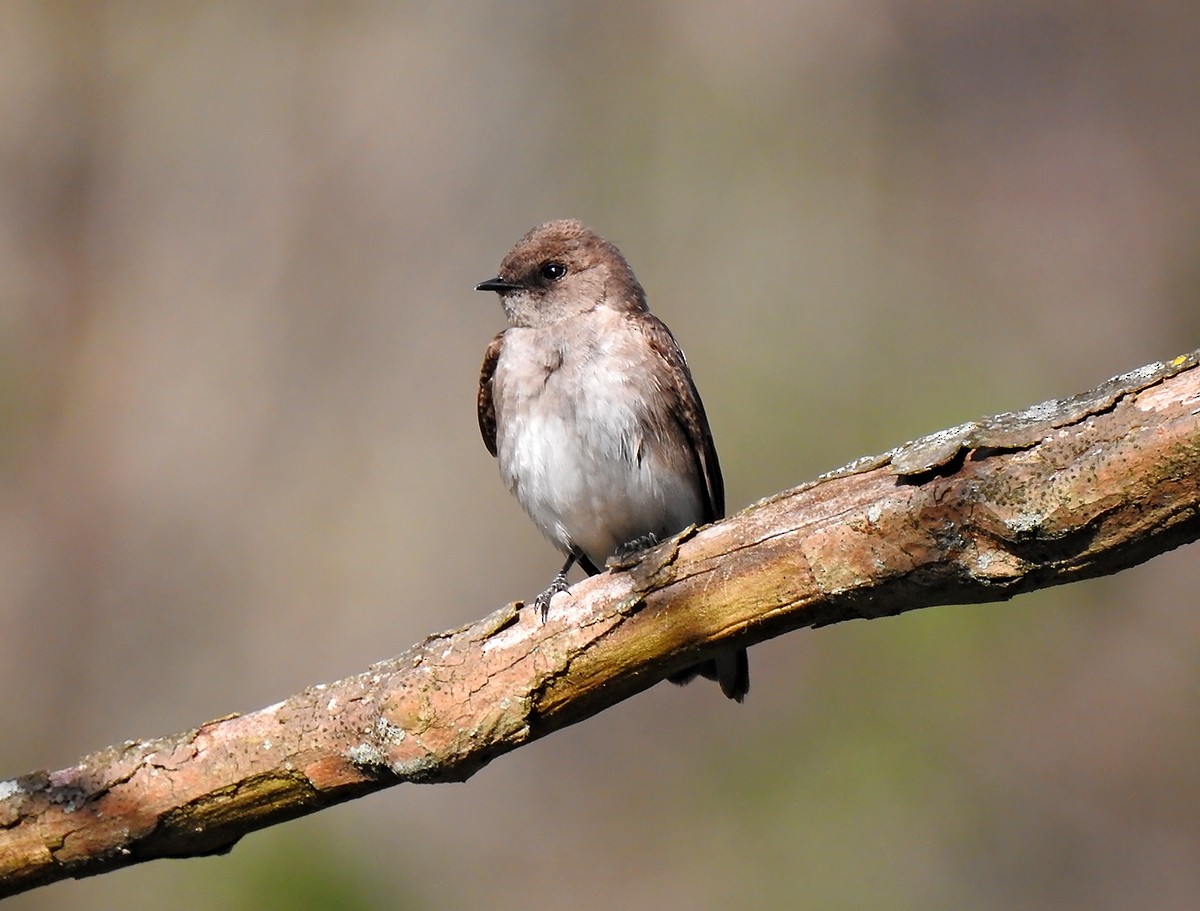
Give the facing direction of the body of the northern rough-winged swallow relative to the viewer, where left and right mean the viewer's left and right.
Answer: facing the viewer and to the left of the viewer
